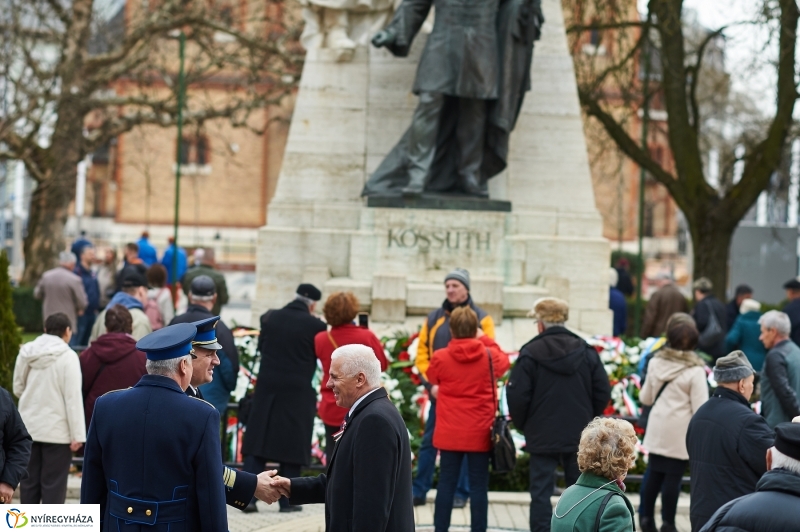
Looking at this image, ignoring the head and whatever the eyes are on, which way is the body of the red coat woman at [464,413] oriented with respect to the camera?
away from the camera

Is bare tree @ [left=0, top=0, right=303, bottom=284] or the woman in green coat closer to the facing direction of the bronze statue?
the woman in green coat

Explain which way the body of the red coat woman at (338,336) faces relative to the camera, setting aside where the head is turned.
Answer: away from the camera

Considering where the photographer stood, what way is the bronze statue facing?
facing the viewer

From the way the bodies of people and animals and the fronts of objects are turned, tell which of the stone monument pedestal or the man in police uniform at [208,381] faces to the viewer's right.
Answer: the man in police uniform

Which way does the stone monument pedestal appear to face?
toward the camera

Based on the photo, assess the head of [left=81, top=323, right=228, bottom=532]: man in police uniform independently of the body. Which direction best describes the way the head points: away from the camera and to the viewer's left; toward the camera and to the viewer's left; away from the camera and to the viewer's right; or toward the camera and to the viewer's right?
away from the camera and to the viewer's right

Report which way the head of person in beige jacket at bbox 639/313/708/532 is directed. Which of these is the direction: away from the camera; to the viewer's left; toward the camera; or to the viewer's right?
away from the camera

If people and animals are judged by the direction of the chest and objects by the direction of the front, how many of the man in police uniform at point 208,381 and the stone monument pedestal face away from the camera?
0

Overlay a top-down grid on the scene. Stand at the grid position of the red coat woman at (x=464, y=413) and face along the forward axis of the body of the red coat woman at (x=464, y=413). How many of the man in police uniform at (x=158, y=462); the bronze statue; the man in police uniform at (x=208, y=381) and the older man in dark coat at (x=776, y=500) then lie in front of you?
1

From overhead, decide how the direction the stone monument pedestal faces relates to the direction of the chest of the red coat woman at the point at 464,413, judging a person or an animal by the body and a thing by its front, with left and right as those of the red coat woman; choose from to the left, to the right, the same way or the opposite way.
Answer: the opposite way

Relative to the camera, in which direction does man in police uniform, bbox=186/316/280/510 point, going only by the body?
to the viewer's right

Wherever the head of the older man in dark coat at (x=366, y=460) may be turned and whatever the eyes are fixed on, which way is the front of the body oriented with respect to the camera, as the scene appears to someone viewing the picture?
to the viewer's left

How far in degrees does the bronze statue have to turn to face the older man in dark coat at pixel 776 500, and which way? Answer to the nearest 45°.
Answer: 0° — it already faces them

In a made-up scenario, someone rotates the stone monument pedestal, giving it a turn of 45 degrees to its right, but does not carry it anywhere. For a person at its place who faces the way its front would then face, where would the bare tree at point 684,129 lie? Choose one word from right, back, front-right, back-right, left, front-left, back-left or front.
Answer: back

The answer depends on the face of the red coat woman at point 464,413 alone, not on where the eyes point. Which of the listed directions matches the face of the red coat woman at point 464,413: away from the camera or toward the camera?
away from the camera

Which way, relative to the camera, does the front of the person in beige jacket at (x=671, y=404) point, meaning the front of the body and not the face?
away from the camera
